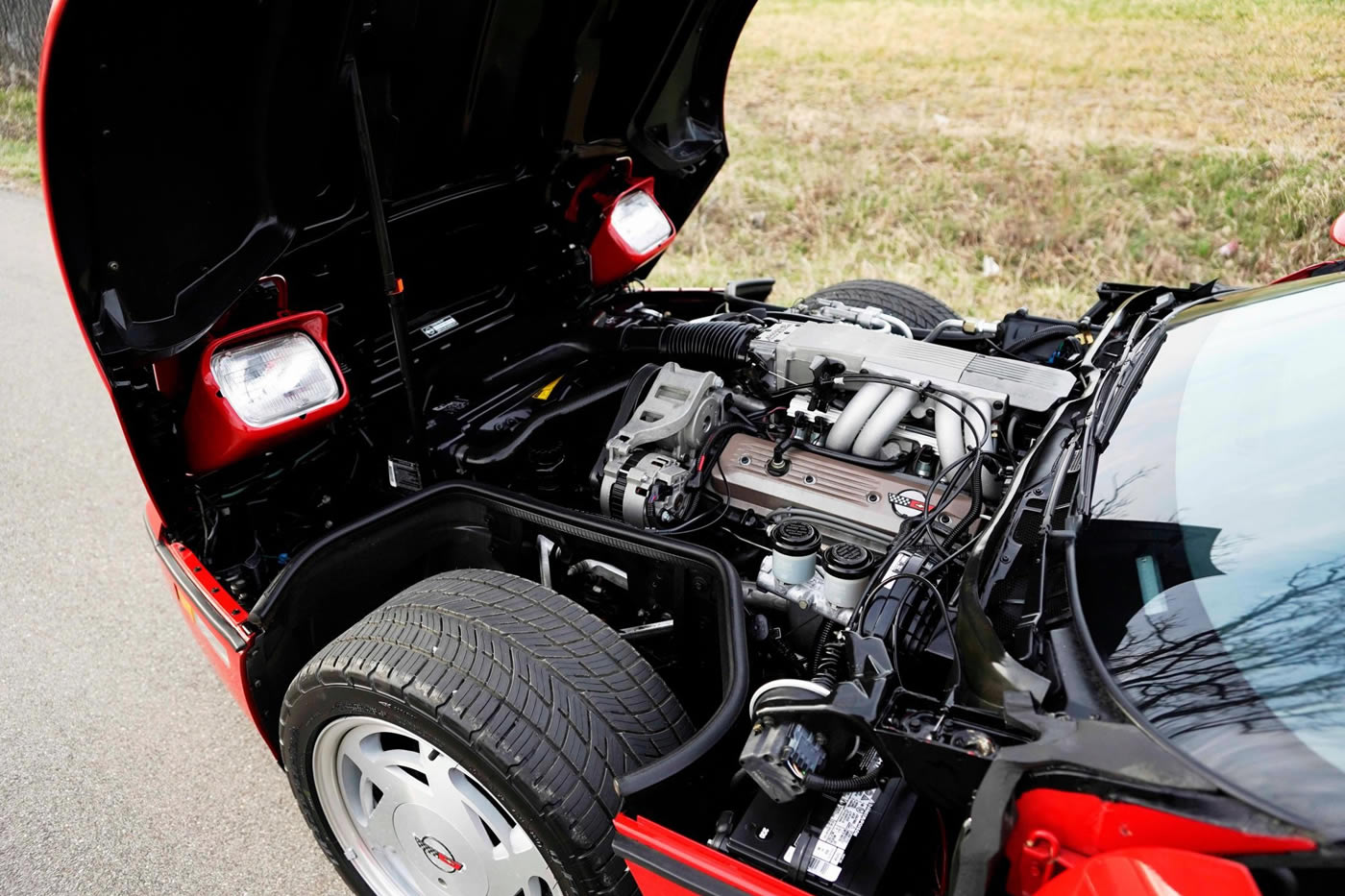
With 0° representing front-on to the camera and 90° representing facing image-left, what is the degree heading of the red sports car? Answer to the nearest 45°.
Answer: approximately 135°
